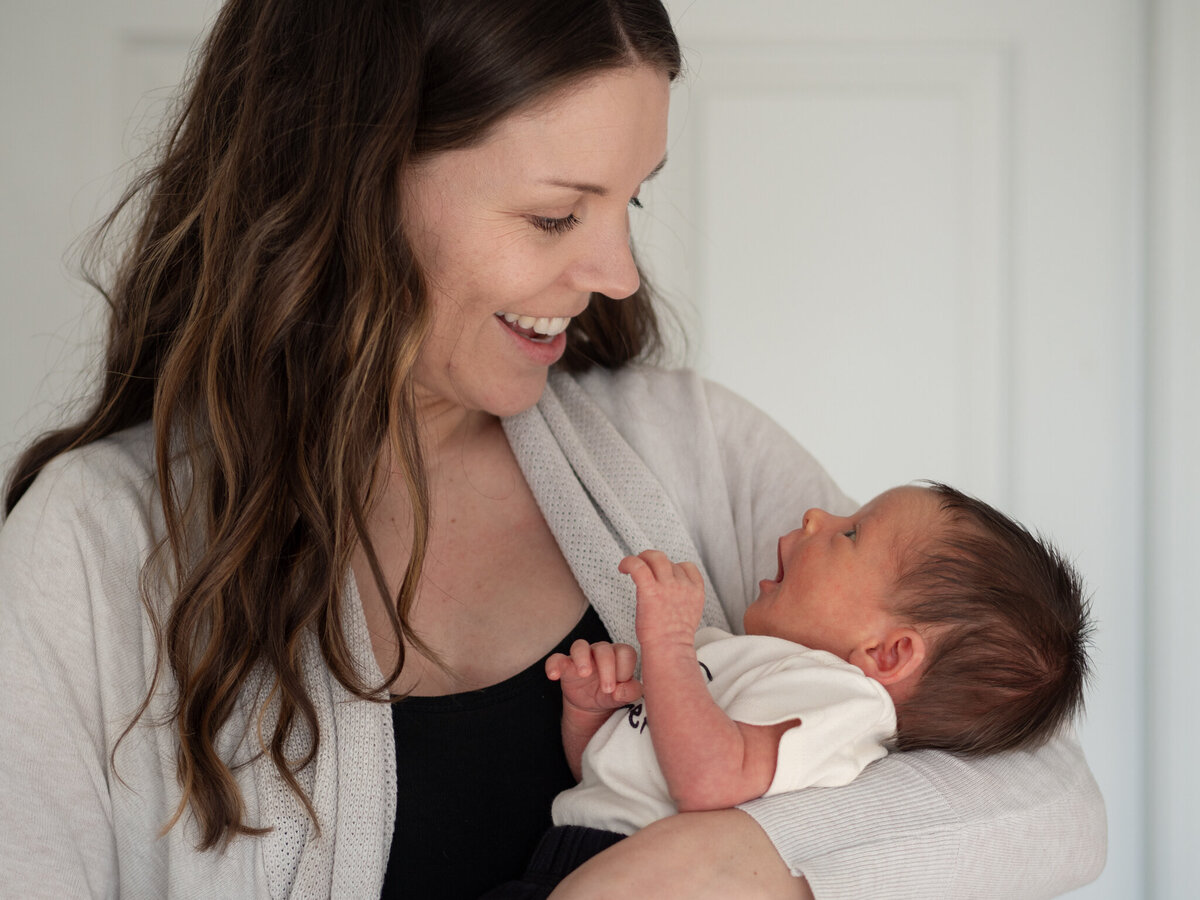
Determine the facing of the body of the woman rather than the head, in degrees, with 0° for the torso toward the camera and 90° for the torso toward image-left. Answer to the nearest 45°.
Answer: approximately 315°
